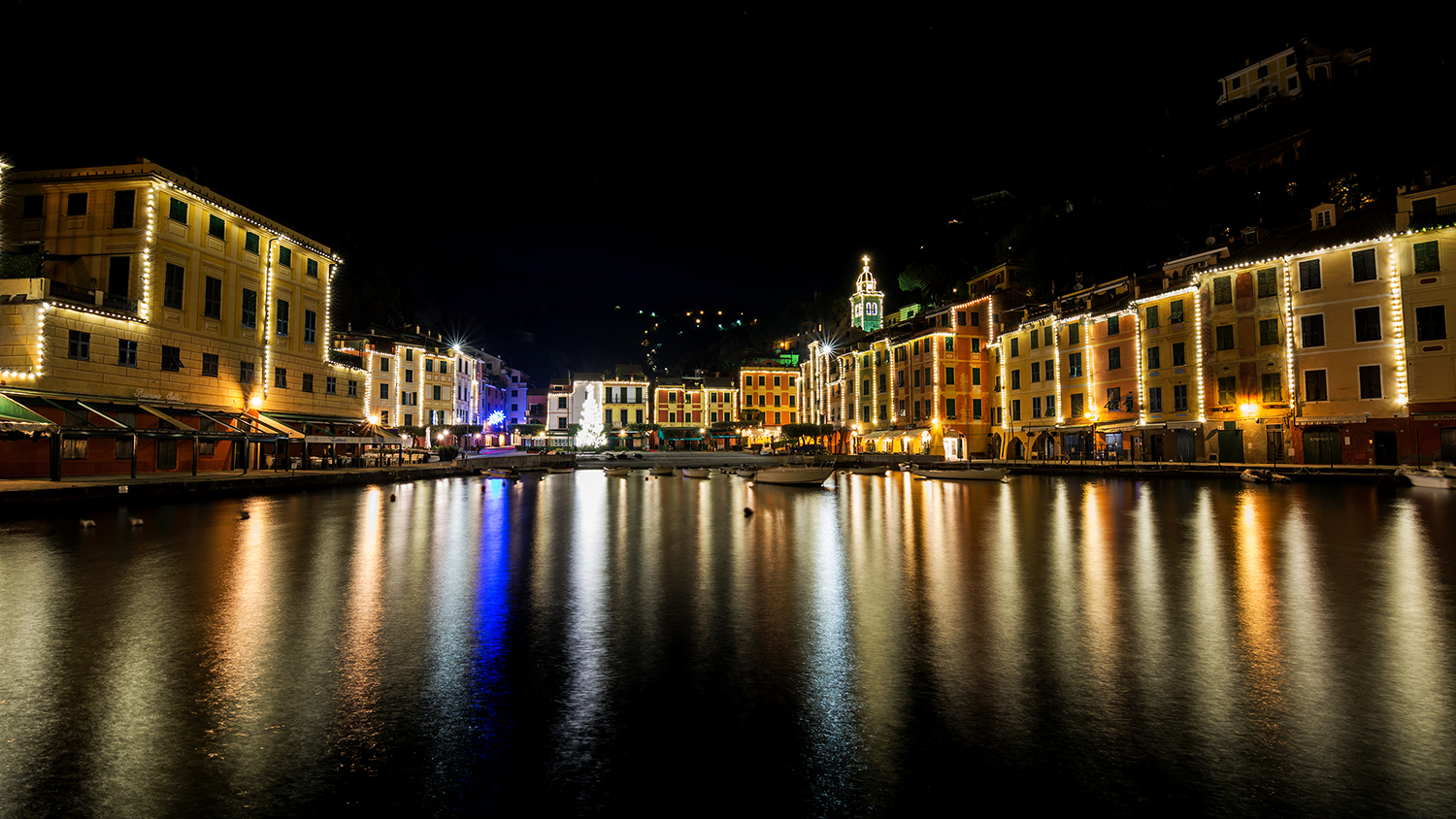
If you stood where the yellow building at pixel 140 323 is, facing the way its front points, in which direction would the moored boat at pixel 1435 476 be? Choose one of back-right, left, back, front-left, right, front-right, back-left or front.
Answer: front

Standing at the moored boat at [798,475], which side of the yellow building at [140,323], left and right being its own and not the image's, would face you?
front

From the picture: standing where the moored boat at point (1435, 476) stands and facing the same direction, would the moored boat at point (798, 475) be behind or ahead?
ahead

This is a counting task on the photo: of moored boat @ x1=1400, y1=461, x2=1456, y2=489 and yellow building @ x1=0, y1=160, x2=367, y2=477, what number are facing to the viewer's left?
1

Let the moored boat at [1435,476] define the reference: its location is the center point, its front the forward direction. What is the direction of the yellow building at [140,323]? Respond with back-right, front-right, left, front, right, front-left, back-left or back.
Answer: front-left

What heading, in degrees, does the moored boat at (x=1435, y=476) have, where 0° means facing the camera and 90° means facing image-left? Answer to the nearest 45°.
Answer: approximately 90°
